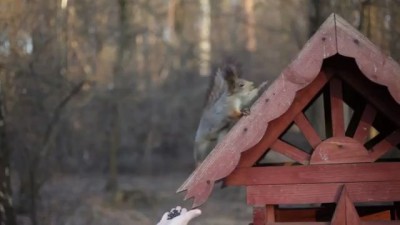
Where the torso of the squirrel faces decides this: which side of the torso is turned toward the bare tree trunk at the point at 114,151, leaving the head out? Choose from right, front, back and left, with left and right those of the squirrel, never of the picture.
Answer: left

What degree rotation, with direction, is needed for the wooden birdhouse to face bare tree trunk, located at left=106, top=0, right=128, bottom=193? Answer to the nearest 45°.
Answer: approximately 180°

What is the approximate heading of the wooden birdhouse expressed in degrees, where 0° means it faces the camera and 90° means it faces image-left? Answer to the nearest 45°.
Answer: approximately 0°

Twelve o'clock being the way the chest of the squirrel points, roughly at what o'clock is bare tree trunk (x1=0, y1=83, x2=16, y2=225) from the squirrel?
The bare tree trunk is roughly at 8 o'clock from the squirrel.

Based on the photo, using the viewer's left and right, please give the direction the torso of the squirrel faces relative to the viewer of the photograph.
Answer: facing to the right of the viewer

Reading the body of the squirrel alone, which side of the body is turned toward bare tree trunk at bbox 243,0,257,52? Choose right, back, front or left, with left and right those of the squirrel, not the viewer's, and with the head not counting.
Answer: left

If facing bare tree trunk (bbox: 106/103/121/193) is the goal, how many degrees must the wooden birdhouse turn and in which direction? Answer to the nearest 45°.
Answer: approximately 180°

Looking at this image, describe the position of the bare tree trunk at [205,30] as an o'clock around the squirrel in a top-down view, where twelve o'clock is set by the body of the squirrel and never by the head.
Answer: The bare tree trunk is roughly at 9 o'clock from the squirrel.

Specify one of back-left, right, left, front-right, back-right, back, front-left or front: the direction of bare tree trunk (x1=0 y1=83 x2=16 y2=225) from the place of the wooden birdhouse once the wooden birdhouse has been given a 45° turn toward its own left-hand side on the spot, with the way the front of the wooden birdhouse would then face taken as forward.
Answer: back

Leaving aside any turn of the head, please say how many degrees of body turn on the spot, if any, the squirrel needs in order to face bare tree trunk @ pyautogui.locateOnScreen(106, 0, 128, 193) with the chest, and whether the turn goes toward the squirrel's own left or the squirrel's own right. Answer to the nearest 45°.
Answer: approximately 90° to the squirrel's own left

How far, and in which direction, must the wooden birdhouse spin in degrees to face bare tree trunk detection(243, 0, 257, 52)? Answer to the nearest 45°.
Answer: approximately 180°
